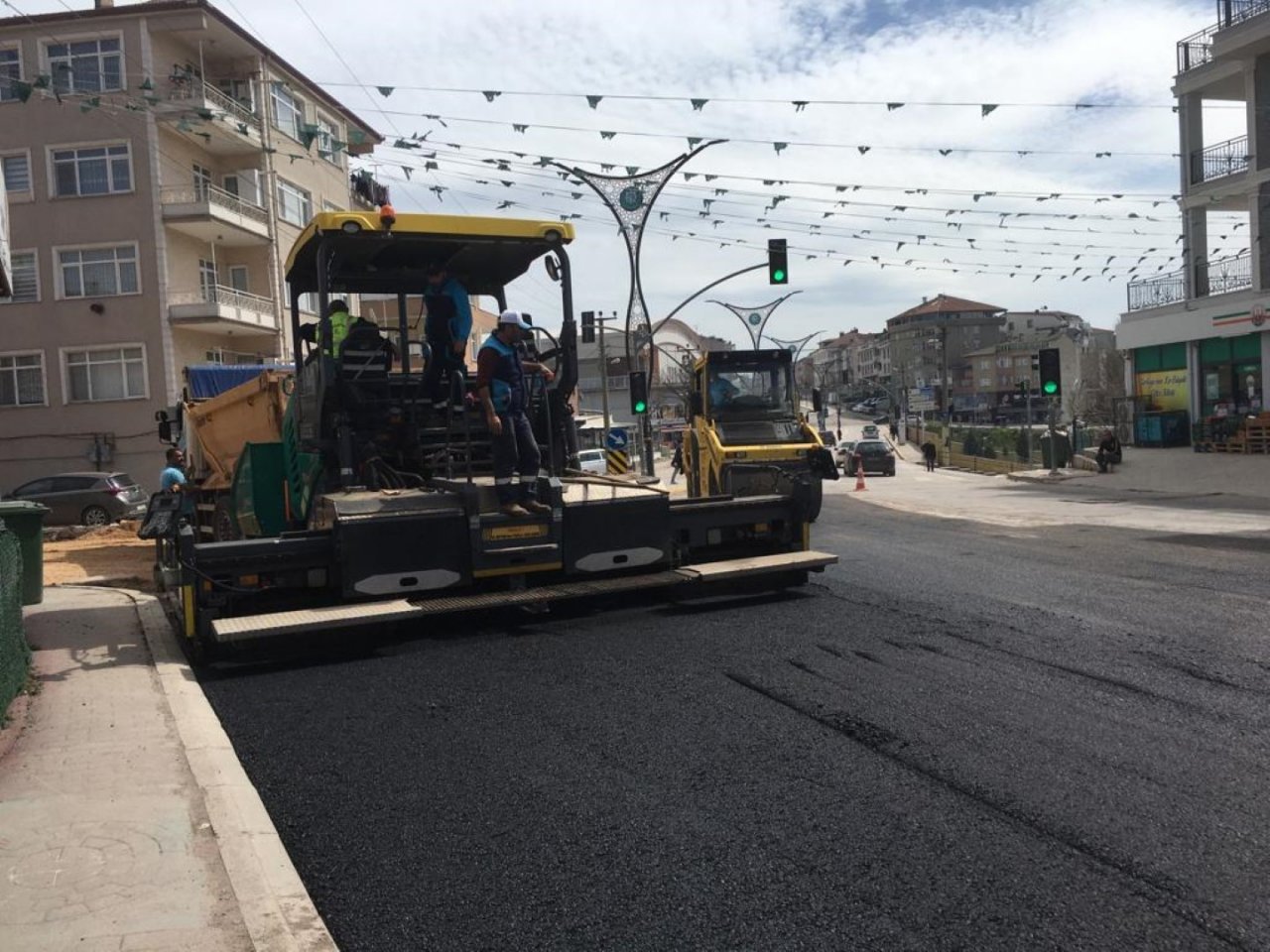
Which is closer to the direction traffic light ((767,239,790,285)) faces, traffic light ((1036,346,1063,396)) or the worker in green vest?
the worker in green vest

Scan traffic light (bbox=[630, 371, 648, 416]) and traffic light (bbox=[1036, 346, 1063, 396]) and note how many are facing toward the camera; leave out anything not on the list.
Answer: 2

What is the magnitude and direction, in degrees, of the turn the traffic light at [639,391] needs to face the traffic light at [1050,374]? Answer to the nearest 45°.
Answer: approximately 90° to its left

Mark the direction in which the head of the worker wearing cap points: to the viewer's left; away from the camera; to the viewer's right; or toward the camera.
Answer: to the viewer's right

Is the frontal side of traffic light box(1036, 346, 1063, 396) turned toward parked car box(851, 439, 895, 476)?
no

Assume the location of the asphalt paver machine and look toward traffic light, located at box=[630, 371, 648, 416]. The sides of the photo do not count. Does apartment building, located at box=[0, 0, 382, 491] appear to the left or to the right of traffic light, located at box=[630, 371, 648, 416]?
left

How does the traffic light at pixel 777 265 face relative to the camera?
toward the camera

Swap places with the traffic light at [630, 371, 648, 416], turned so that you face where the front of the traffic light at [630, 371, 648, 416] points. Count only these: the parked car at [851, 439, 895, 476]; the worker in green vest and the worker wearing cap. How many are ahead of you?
2

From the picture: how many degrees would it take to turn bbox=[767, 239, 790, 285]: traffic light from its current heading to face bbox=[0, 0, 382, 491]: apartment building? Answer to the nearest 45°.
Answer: approximately 90° to its right

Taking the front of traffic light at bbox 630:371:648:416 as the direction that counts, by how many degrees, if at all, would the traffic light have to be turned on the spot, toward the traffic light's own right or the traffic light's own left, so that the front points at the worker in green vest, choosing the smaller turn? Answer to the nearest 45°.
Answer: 0° — it already faces them

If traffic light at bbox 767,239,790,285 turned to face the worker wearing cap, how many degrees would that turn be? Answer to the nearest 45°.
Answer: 0° — it already faces them

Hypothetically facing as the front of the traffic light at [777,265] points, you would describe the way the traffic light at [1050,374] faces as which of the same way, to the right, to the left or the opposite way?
the same way

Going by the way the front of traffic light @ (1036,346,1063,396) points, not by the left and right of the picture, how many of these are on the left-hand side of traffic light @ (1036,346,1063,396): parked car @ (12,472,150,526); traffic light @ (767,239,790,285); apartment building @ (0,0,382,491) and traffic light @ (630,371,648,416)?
0

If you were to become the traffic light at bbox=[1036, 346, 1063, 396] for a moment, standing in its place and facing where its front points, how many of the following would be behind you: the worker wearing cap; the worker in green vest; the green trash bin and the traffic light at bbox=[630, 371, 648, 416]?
0

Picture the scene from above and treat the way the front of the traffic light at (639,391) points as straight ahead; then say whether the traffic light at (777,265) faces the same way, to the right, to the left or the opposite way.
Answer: the same way

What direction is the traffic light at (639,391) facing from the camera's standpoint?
toward the camera

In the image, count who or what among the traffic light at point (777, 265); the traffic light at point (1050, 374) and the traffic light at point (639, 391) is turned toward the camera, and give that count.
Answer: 3
